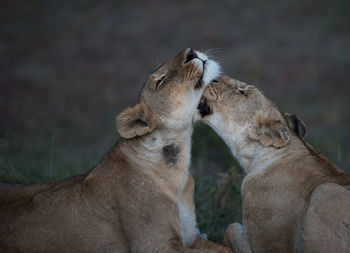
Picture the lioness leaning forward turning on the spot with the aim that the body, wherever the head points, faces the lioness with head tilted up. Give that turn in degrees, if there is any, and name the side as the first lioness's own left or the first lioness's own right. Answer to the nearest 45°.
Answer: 0° — it already faces it

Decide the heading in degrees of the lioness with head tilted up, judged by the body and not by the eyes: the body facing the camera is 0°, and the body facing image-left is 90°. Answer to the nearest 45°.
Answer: approximately 270°

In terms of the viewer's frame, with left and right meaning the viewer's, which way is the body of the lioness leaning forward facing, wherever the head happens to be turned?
facing to the left of the viewer

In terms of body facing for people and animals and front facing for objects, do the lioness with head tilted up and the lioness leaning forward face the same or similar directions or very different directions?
very different directions

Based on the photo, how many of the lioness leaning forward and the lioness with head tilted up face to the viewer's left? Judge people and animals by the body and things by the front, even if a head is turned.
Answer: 1

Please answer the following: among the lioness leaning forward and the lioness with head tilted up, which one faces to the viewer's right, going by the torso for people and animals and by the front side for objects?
the lioness with head tilted up

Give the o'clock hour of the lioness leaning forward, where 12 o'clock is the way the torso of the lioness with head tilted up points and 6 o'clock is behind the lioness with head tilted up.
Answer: The lioness leaning forward is roughly at 12 o'clock from the lioness with head tilted up.
